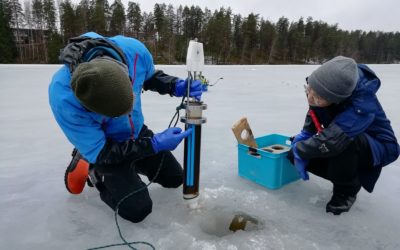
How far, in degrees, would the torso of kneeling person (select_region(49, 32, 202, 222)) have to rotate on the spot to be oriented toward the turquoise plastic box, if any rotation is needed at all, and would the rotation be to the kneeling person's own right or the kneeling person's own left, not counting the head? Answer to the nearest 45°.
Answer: approximately 45° to the kneeling person's own left

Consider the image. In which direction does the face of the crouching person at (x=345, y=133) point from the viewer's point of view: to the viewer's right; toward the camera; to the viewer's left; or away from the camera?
to the viewer's left

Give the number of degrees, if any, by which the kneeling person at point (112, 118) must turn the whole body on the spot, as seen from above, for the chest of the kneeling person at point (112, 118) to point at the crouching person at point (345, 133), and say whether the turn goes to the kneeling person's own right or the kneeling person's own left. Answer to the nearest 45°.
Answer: approximately 45° to the kneeling person's own left

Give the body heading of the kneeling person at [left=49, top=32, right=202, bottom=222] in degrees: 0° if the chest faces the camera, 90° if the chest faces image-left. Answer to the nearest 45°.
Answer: approximately 315°
